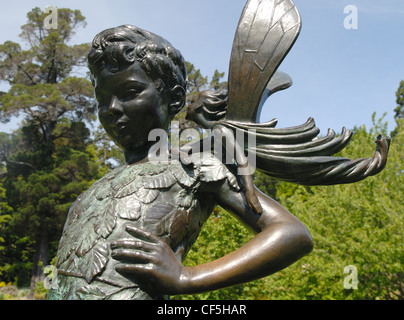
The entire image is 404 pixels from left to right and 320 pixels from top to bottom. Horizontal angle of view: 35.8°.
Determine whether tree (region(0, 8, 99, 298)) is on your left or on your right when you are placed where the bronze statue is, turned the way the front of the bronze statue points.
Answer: on your right

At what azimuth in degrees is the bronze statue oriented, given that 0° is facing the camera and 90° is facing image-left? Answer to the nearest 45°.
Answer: approximately 45°
